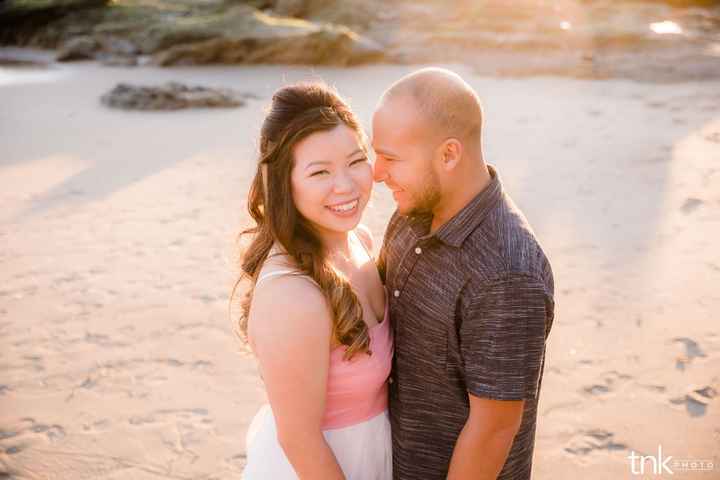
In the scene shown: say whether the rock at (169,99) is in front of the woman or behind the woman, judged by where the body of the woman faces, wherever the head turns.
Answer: behind

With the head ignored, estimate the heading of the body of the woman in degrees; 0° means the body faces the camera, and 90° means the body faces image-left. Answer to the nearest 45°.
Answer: approximately 315°

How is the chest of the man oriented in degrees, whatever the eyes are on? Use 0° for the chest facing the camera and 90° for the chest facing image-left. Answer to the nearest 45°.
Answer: approximately 45°

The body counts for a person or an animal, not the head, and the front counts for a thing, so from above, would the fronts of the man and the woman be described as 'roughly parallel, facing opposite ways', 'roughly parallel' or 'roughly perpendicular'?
roughly perpendicular

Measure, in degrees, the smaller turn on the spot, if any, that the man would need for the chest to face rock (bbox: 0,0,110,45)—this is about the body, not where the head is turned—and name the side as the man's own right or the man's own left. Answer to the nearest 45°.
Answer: approximately 90° to the man's own right

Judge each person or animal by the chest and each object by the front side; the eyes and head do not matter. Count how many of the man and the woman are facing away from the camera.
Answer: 0

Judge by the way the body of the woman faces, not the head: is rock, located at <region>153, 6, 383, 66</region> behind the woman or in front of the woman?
behind
